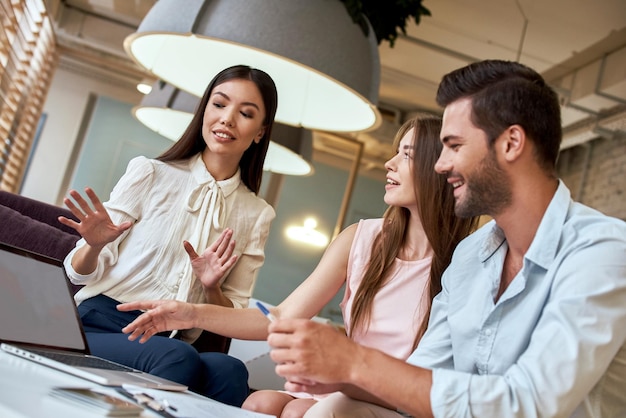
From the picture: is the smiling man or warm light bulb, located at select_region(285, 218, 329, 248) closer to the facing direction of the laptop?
the smiling man

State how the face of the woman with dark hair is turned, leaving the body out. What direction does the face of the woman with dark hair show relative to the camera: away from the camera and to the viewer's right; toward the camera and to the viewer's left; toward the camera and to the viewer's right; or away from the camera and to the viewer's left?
toward the camera and to the viewer's right

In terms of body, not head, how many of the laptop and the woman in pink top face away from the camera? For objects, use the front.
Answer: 0

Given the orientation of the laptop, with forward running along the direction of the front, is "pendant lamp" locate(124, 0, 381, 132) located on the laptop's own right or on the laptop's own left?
on the laptop's own left

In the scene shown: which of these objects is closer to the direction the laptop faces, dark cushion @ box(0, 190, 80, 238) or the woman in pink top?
the woman in pink top

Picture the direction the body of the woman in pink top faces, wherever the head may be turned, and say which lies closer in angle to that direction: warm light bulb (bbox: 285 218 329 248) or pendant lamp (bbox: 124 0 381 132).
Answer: the pendant lamp

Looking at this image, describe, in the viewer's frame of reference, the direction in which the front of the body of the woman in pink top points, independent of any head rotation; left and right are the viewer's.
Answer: facing the viewer and to the left of the viewer

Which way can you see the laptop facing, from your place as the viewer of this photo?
facing the viewer and to the right of the viewer

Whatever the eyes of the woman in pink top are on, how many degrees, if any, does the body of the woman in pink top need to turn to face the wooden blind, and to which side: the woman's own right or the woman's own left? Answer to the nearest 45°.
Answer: approximately 90° to the woman's own right

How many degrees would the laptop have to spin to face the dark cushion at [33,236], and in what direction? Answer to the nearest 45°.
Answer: approximately 135° to its left

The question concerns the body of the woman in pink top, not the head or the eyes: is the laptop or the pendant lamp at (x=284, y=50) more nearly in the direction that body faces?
the laptop

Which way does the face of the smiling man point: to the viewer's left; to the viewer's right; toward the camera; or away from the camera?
to the viewer's left

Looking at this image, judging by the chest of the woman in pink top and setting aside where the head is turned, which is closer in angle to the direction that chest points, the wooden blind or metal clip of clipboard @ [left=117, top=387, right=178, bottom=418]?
the metal clip of clipboard
